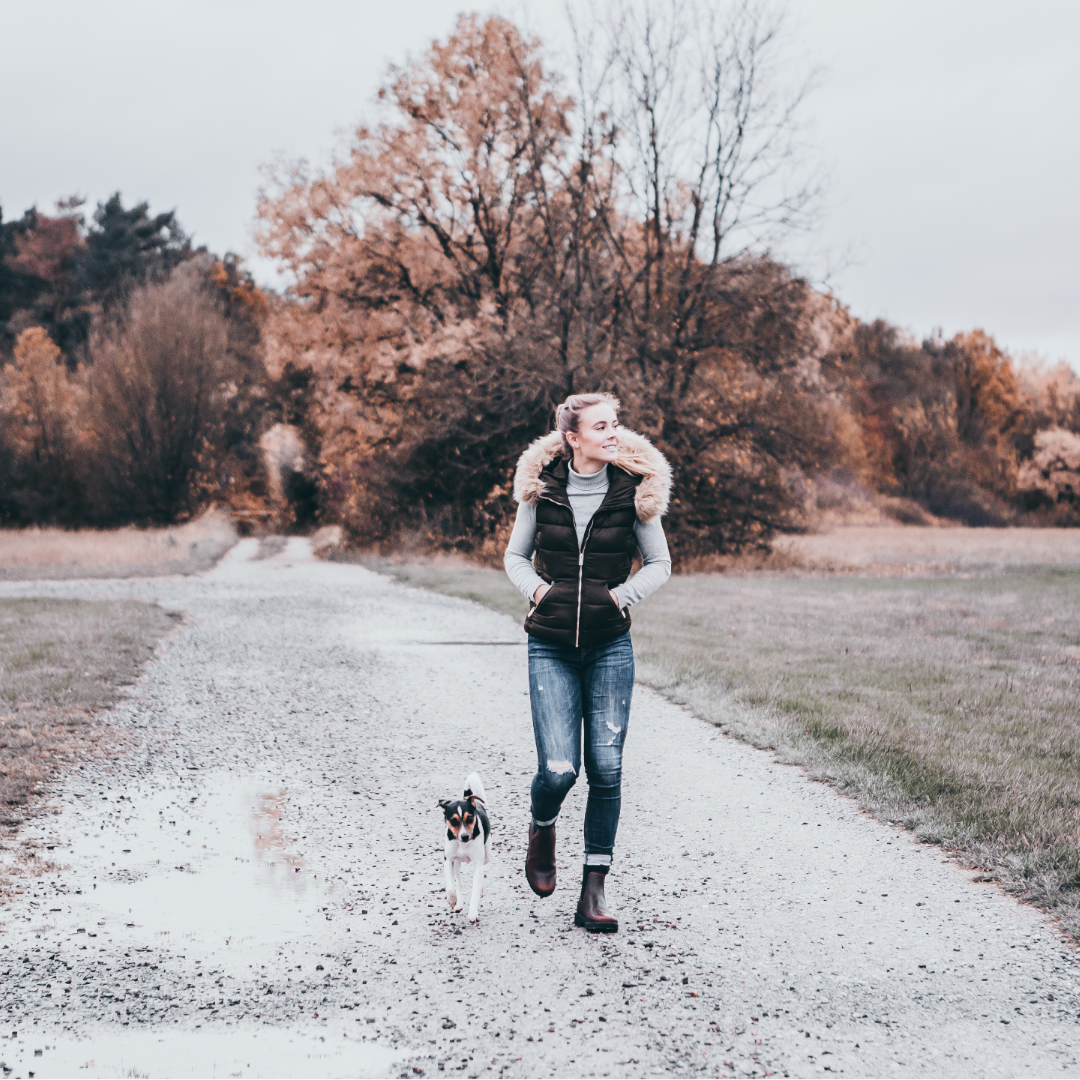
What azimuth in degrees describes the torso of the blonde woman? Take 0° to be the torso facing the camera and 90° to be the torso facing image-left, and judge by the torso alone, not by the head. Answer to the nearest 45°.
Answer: approximately 0°

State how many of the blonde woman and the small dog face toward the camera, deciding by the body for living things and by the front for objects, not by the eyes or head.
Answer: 2

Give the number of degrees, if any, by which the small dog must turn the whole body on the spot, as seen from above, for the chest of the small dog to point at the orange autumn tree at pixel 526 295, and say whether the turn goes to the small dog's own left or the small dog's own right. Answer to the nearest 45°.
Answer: approximately 180°

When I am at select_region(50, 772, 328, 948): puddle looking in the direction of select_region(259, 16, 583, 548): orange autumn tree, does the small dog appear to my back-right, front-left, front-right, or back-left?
back-right

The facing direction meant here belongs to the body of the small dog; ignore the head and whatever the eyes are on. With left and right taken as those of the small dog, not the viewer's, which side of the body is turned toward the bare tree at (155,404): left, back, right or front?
back

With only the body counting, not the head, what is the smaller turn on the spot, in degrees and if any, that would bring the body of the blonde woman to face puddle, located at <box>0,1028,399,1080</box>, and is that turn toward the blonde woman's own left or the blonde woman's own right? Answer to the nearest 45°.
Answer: approximately 45° to the blonde woman's own right

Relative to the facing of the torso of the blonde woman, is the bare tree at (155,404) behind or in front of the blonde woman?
behind

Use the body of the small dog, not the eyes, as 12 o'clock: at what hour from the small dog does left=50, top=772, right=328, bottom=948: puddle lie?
The puddle is roughly at 4 o'clock from the small dog.

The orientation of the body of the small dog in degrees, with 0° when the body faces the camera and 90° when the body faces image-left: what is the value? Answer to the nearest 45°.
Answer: approximately 0°

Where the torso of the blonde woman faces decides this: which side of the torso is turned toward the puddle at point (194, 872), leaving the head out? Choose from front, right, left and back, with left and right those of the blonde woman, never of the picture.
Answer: right

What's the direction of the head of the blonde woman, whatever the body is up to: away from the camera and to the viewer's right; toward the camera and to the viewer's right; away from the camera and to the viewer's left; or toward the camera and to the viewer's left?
toward the camera and to the viewer's right
